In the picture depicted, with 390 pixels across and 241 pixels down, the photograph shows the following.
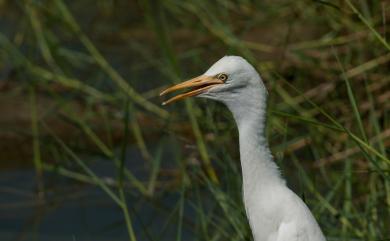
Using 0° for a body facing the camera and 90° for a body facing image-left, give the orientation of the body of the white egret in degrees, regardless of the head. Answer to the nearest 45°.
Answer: approximately 90°
